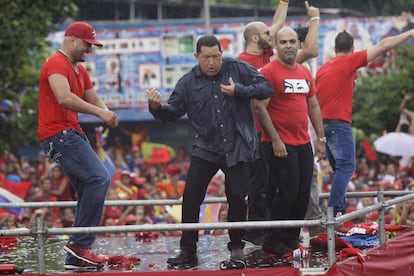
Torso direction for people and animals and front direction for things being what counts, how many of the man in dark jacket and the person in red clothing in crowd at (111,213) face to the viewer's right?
0

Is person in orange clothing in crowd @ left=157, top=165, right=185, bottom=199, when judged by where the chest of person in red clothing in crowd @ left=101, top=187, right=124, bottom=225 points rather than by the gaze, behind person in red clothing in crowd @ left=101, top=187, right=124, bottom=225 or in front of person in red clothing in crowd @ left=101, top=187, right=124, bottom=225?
behind

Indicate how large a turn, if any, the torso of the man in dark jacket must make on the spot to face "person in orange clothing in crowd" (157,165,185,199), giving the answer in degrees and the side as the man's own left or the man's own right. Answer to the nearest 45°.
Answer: approximately 180°

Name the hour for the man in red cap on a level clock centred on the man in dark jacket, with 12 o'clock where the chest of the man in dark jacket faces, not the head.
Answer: The man in red cap is roughly at 3 o'clock from the man in dark jacket.

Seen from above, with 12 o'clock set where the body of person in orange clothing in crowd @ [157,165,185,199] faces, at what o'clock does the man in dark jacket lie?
The man in dark jacket is roughly at 12 o'clock from the person in orange clothing in crowd.

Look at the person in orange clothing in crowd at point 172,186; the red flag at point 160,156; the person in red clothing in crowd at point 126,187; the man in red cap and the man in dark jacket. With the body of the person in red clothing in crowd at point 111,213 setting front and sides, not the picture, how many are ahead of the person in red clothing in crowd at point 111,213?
2
